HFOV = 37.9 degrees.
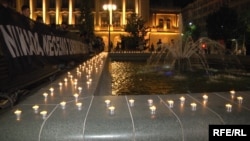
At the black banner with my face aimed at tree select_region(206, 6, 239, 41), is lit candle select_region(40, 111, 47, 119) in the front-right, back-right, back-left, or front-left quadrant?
back-right

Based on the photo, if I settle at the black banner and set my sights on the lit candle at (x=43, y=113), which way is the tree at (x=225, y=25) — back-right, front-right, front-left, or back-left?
back-left

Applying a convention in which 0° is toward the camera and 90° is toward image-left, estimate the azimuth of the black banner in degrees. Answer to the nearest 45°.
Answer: approximately 315°

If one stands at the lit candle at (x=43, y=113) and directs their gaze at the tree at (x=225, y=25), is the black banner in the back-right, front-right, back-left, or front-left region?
front-left

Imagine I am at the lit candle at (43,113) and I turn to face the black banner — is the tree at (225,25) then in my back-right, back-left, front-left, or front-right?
front-right

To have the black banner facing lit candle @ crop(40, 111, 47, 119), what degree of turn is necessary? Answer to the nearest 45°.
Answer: approximately 45° to its right

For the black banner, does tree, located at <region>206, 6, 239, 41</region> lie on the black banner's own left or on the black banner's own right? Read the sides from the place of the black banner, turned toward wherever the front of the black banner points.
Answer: on the black banner's own left
